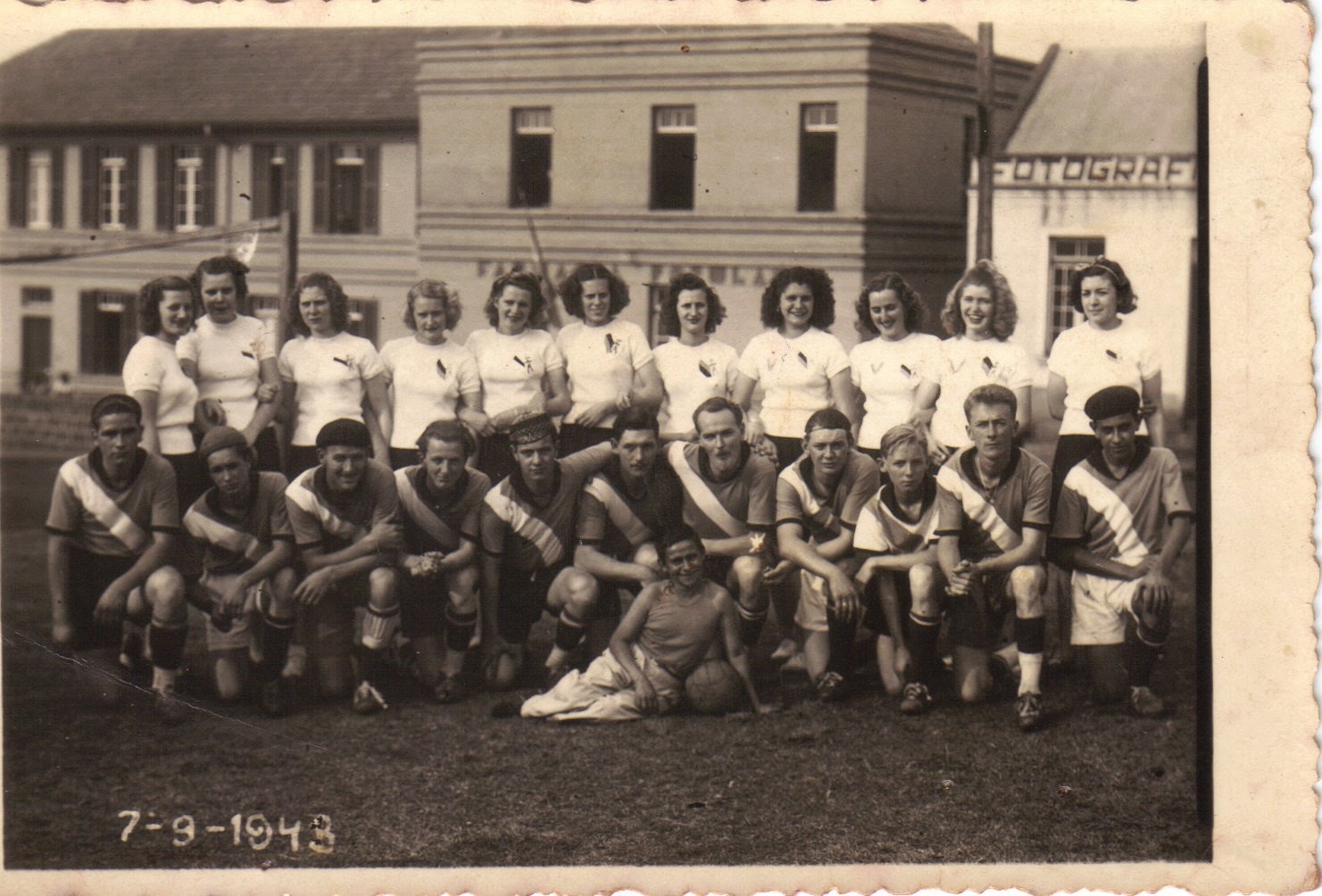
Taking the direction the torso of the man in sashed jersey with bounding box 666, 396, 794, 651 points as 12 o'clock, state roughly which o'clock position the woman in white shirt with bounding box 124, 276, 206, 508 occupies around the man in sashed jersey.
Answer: The woman in white shirt is roughly at 3 o'clock from the man in sashed jersey.

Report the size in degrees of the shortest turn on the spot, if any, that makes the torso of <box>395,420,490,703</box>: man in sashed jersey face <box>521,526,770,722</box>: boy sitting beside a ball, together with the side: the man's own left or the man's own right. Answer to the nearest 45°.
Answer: approximately 90° to the man's own left

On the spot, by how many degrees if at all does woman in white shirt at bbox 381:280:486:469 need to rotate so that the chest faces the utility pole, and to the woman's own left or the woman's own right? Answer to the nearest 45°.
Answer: approximately 90° to the woman's own left

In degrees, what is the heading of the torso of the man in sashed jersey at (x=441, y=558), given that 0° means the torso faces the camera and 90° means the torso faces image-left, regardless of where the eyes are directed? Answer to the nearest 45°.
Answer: approximately 0°

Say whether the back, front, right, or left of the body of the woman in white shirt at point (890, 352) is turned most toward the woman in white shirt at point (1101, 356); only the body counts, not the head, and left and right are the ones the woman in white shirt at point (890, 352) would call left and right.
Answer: left
